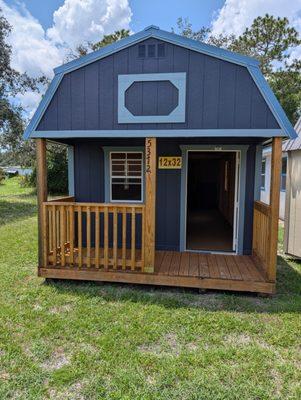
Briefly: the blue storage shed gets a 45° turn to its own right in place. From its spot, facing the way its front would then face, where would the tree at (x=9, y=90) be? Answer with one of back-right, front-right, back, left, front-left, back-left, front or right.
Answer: right

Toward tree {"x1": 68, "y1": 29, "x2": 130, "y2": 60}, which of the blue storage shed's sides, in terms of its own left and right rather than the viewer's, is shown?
back

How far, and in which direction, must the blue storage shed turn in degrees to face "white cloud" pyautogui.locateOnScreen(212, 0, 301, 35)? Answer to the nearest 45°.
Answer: approximately 180°

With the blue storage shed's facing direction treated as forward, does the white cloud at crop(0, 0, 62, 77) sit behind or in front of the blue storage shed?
behind

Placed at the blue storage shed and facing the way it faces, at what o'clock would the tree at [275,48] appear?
The tree is roughly at 7 o'clock from the blue storage shed.

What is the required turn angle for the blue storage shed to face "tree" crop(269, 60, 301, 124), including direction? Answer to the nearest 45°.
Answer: approximately 135° to its left

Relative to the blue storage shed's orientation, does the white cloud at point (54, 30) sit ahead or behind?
behind

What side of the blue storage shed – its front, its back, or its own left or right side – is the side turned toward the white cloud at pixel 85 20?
back

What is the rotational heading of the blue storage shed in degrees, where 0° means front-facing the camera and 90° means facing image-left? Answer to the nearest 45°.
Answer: approximately 0°
